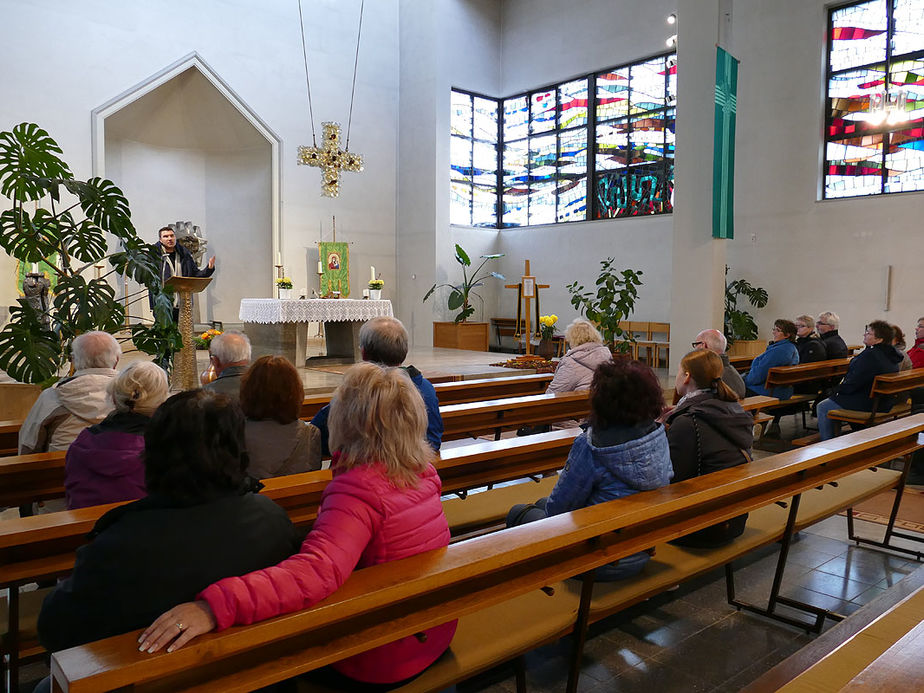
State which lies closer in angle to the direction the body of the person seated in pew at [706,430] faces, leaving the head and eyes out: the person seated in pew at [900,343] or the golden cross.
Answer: the golden cross

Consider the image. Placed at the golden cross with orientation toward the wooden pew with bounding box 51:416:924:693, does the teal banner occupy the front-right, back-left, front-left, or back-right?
front-left

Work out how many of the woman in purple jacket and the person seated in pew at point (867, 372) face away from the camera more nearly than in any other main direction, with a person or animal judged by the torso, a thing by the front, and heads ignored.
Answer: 1

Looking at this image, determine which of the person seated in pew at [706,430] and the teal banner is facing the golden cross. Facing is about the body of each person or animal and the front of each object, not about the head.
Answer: the person seated in pew

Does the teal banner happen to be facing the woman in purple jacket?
no

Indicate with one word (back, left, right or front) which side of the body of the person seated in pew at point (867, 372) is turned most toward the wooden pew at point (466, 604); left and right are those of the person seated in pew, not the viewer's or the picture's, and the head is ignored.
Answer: left

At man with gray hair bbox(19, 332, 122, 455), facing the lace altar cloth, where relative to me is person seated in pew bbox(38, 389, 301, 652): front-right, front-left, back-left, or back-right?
back-right

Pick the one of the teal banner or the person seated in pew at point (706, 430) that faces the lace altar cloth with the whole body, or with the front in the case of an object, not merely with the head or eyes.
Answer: the person seated in pew

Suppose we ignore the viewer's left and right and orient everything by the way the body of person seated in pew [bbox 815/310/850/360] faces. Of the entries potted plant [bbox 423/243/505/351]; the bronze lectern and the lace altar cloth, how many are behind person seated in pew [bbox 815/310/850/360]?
0

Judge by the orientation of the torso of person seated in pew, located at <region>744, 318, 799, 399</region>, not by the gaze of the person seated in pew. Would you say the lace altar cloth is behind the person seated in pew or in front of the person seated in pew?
in front

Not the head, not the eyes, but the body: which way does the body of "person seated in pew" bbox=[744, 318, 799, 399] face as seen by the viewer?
to the viewer's left

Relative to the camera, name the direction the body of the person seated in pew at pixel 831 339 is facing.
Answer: to the viewer's left

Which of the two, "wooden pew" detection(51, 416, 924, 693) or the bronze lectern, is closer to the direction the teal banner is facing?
the wooden pew

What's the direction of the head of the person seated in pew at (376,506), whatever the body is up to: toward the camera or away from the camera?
away from the camera

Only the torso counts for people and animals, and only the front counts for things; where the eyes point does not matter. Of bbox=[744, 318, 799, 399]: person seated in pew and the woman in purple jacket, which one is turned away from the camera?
the woman in purple jacket

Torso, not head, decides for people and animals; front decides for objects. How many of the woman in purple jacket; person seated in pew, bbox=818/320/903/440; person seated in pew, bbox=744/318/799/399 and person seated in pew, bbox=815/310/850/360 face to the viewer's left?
3

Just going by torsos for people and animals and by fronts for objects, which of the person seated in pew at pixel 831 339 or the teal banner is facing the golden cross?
the person seated in pew

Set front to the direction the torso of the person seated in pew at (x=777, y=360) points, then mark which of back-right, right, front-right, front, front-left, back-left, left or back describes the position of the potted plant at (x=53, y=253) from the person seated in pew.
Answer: front-left

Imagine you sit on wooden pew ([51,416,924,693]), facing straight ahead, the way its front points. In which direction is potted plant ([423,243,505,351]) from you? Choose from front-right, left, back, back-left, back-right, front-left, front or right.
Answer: front-right

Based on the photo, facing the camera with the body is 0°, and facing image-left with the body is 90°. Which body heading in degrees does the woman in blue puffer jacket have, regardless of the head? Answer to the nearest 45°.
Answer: approximately 135°

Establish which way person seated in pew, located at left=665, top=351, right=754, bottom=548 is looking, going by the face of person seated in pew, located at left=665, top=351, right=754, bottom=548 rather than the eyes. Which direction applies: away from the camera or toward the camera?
away from the camera

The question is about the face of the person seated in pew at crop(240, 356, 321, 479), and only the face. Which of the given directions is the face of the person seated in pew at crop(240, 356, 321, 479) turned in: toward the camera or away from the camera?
away from the camera

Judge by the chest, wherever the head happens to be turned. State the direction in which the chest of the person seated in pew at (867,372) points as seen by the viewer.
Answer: to the viewer's left
